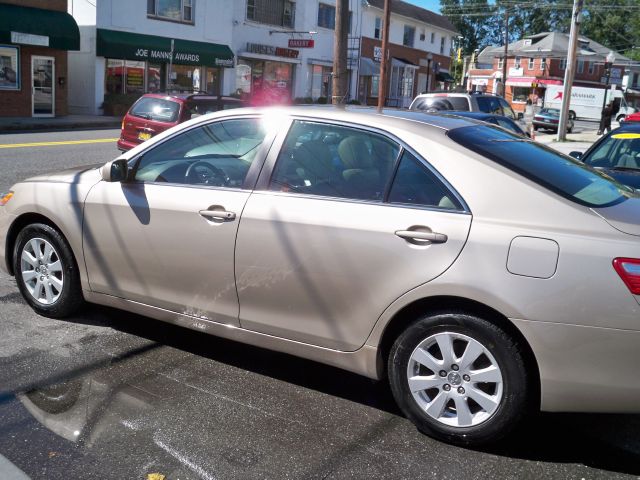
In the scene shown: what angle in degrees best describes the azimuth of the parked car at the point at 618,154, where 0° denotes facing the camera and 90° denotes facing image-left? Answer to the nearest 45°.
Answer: approximately 45°

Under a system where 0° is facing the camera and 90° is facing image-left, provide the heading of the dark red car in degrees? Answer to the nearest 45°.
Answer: approximately 225°

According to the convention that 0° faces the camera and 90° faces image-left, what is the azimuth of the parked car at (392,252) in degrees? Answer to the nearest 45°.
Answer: approximately 135°

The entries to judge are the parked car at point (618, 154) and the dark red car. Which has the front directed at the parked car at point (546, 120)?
the dark red car

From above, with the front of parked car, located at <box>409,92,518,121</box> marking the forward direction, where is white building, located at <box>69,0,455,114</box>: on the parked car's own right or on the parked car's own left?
on the parked car's own left

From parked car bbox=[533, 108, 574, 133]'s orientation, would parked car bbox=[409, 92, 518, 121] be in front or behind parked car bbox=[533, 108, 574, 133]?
behind

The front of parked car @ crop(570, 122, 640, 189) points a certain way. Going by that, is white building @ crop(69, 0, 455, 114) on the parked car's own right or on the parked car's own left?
on the parked car's own right
